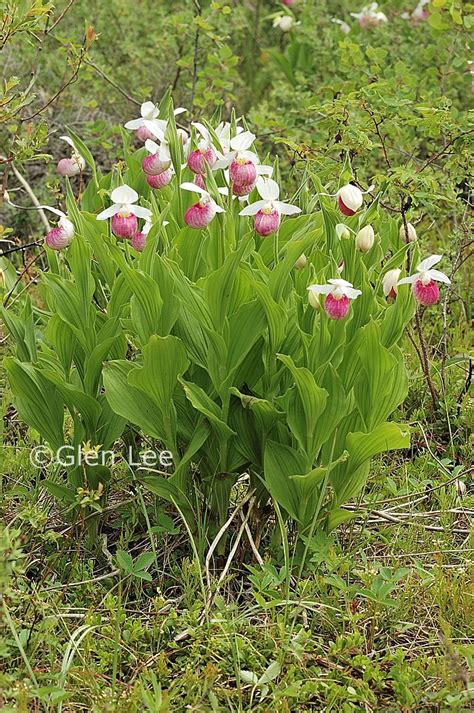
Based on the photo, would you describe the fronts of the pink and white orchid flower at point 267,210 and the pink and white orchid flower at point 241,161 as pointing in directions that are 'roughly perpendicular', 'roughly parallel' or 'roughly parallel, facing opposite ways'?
roughly parallel

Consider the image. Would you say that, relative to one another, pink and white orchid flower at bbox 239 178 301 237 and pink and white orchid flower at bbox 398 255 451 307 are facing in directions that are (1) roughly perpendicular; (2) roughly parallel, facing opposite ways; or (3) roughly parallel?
roughly parallel

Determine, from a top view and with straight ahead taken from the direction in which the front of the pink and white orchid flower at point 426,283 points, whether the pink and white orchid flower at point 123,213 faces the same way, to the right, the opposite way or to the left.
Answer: the same way

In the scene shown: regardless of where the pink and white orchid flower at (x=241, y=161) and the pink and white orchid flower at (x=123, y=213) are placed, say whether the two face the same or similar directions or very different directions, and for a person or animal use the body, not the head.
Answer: same or similar directions

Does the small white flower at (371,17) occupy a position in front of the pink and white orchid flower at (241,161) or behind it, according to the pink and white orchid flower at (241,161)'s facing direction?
behind

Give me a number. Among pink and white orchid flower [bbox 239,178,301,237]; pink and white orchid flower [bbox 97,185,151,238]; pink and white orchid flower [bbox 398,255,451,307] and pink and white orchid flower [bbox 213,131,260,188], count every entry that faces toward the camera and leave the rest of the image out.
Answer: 4

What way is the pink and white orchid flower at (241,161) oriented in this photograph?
toward the camera

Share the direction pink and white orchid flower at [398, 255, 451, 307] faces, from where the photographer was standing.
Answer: facing the viewer

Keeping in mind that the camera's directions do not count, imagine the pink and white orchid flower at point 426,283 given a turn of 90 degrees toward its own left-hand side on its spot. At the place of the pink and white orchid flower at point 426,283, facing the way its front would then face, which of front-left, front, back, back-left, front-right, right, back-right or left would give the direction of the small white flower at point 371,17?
left
